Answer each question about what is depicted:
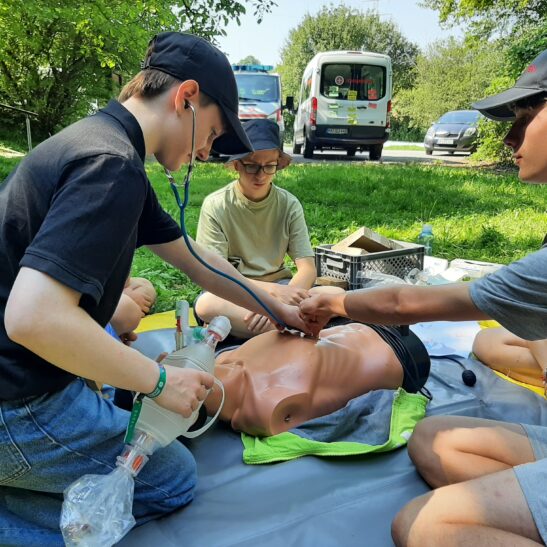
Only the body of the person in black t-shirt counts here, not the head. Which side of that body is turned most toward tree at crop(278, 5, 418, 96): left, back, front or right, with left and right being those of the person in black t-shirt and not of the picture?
left

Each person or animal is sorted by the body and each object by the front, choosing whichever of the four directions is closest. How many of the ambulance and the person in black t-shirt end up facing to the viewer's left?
0

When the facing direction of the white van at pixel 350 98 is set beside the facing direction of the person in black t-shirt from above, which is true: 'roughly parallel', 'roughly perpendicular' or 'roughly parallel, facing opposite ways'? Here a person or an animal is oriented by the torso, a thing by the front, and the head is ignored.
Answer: roughly perpendicular

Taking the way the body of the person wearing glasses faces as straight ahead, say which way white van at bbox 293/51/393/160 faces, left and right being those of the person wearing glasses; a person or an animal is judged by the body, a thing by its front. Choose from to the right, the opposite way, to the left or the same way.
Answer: the opposite way

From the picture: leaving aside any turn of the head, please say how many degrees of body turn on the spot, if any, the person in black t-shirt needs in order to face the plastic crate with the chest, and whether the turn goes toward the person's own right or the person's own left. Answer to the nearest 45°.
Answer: approximately 45° to the person's own left

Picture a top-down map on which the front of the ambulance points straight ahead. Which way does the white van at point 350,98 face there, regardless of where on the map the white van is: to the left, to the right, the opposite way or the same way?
the opposite way

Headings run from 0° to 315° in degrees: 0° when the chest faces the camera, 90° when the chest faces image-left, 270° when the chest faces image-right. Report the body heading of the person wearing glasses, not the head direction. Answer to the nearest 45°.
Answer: approximately 0°

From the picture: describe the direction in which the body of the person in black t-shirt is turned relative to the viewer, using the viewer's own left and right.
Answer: facing to the right of the viewer

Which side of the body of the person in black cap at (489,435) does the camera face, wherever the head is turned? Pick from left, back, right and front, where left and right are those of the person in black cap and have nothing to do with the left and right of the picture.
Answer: left

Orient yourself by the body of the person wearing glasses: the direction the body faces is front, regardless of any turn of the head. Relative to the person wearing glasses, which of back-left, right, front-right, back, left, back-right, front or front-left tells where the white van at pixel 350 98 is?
back

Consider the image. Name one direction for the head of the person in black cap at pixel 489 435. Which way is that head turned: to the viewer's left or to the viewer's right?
to the viewer's left

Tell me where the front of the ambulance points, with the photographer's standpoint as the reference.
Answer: facing the viewer

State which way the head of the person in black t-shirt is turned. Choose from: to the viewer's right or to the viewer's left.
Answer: to the viewer's right

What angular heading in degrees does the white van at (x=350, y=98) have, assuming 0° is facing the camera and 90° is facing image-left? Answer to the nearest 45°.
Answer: approximately 180°

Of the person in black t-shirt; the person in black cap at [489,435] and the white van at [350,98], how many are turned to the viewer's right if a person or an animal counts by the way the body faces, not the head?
1

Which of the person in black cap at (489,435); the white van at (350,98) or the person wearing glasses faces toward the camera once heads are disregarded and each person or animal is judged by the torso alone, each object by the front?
the person wearing glasses

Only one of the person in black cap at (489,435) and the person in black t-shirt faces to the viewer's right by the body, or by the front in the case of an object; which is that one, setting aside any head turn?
the person in black t-shirt
